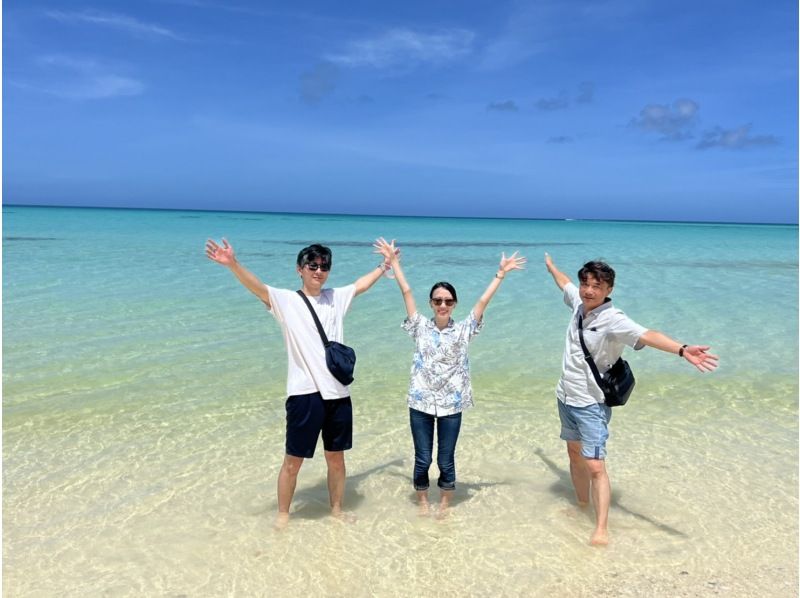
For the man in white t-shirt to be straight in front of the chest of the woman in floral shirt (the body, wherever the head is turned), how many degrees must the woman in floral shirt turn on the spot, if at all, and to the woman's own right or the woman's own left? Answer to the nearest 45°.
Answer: approximately 90° to the woman's own right

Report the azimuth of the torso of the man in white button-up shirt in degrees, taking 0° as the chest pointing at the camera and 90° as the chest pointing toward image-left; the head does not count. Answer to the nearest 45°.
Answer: approximately 45°

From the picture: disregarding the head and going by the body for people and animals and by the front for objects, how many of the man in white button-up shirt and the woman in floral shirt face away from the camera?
0

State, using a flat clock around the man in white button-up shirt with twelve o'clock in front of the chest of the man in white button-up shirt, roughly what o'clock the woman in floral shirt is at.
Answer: The woman in floral shirt is roughly at 1 o'clock from the man in white button-up shirt.

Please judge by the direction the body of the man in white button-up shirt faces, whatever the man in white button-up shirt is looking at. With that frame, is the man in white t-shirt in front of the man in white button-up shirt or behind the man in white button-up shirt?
in front

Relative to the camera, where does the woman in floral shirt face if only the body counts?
toward the camera
